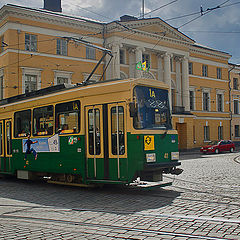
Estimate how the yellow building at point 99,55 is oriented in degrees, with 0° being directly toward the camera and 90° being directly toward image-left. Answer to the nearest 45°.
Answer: approximately 315°

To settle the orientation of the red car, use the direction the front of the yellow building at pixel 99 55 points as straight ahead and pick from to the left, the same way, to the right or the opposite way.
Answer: to the right

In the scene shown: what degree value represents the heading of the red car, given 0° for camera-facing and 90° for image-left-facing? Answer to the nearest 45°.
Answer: approximately 45°

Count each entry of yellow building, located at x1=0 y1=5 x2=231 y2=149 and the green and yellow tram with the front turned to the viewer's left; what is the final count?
0

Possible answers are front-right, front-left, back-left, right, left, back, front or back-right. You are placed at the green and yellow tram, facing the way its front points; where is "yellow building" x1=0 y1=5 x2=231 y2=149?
back-left
